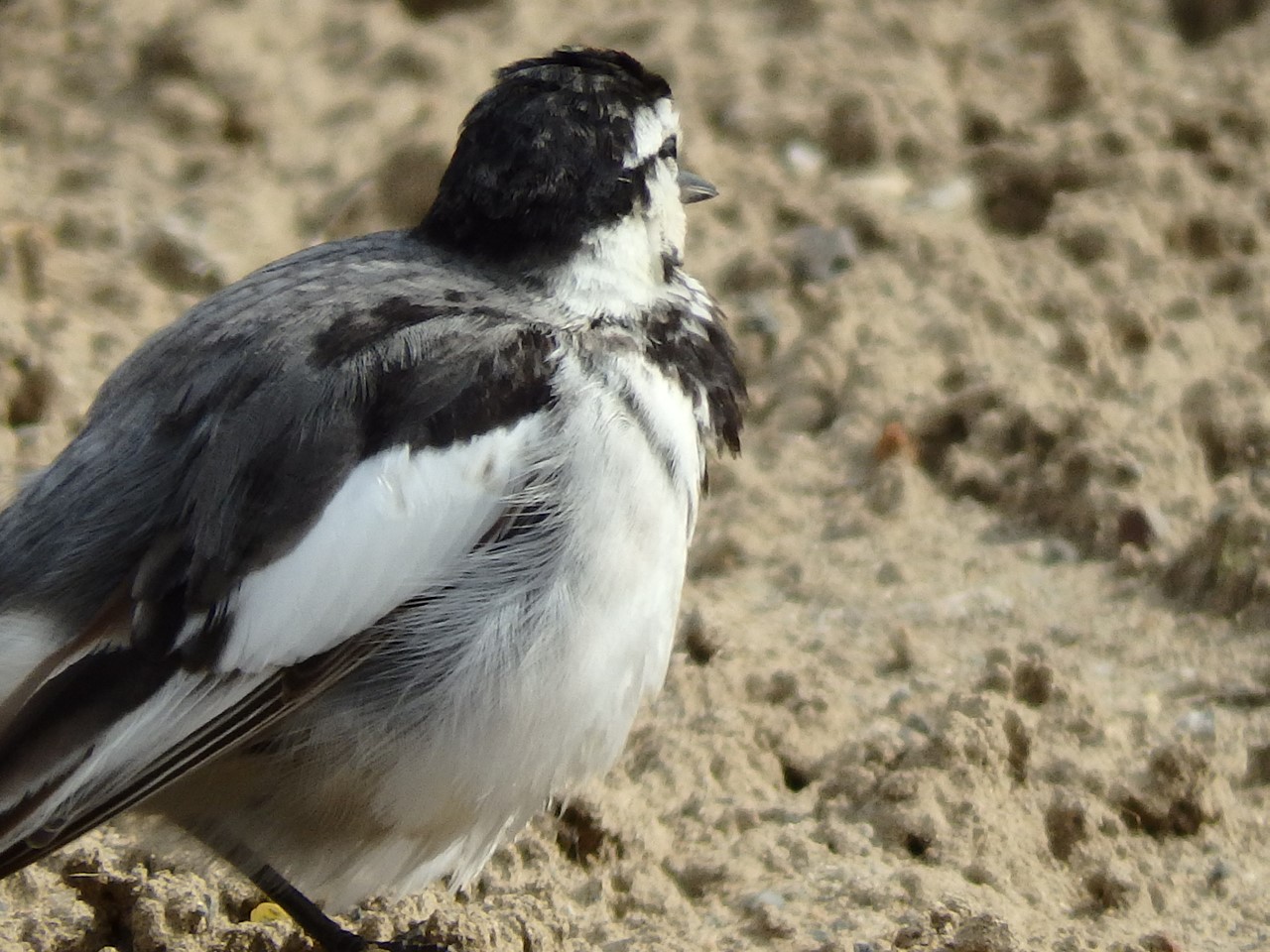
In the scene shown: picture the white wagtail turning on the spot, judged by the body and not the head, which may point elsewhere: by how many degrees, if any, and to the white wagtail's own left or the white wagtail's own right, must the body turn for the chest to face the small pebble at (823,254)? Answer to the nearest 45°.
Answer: approximately 45° to the white wagtail's own left

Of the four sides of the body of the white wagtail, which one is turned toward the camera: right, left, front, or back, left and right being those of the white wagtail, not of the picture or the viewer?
right
